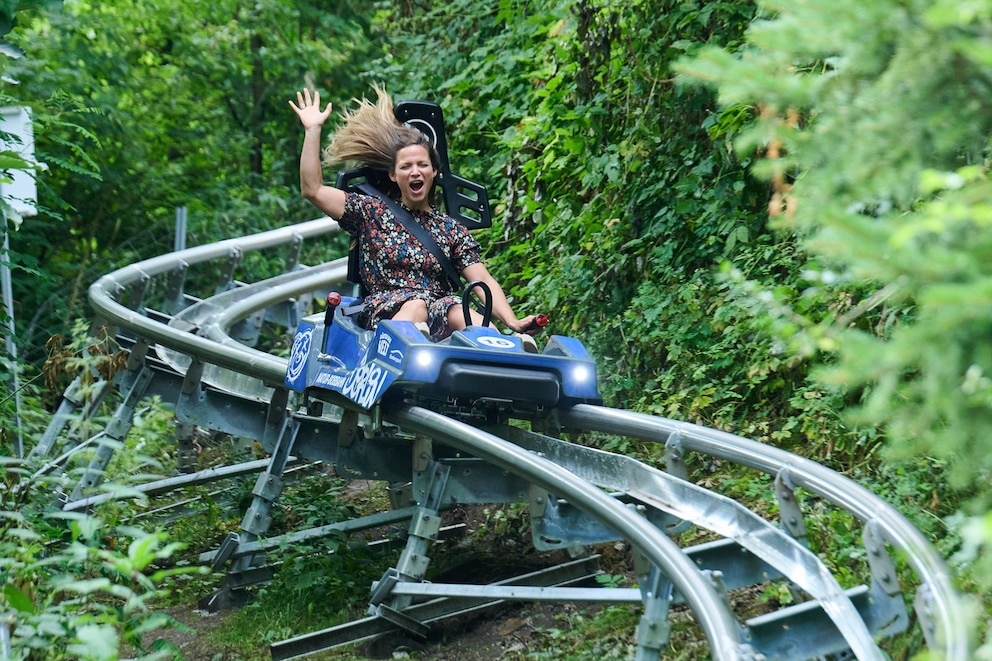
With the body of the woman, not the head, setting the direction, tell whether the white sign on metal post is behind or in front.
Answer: behind

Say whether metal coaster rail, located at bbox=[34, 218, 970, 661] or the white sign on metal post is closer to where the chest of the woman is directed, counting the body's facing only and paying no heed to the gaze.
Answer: the metal coaster rail

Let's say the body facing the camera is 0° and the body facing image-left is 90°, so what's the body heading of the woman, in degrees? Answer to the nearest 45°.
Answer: approximately 315°
